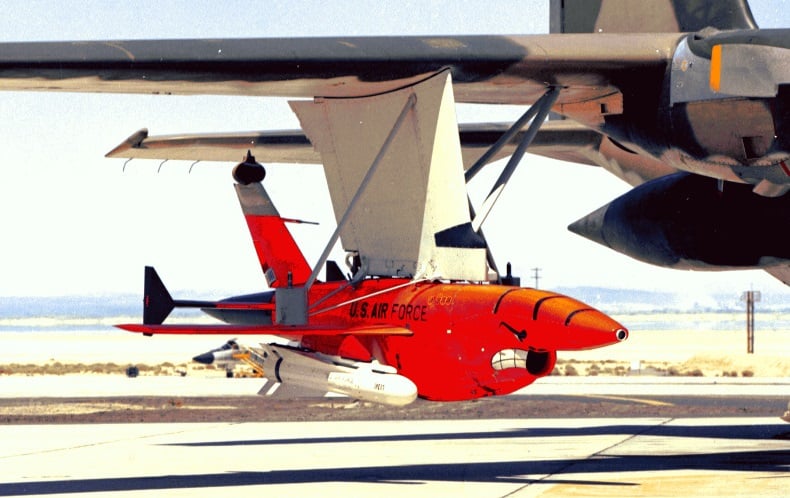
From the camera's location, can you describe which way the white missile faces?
facing the viewer and to the right of the viewer
